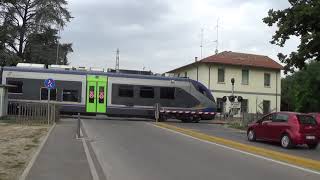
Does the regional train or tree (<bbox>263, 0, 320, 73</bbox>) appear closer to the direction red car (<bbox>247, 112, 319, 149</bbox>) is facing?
the regional train

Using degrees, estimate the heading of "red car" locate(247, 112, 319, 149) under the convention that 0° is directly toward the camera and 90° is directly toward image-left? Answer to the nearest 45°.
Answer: approximately 135°

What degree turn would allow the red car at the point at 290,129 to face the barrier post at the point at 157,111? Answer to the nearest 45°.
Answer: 0° — it already faces it

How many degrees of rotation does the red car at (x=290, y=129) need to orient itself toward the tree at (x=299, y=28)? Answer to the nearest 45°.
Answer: approximately 45° to its right

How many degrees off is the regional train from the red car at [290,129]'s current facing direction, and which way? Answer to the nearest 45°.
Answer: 0° — it already faces it
